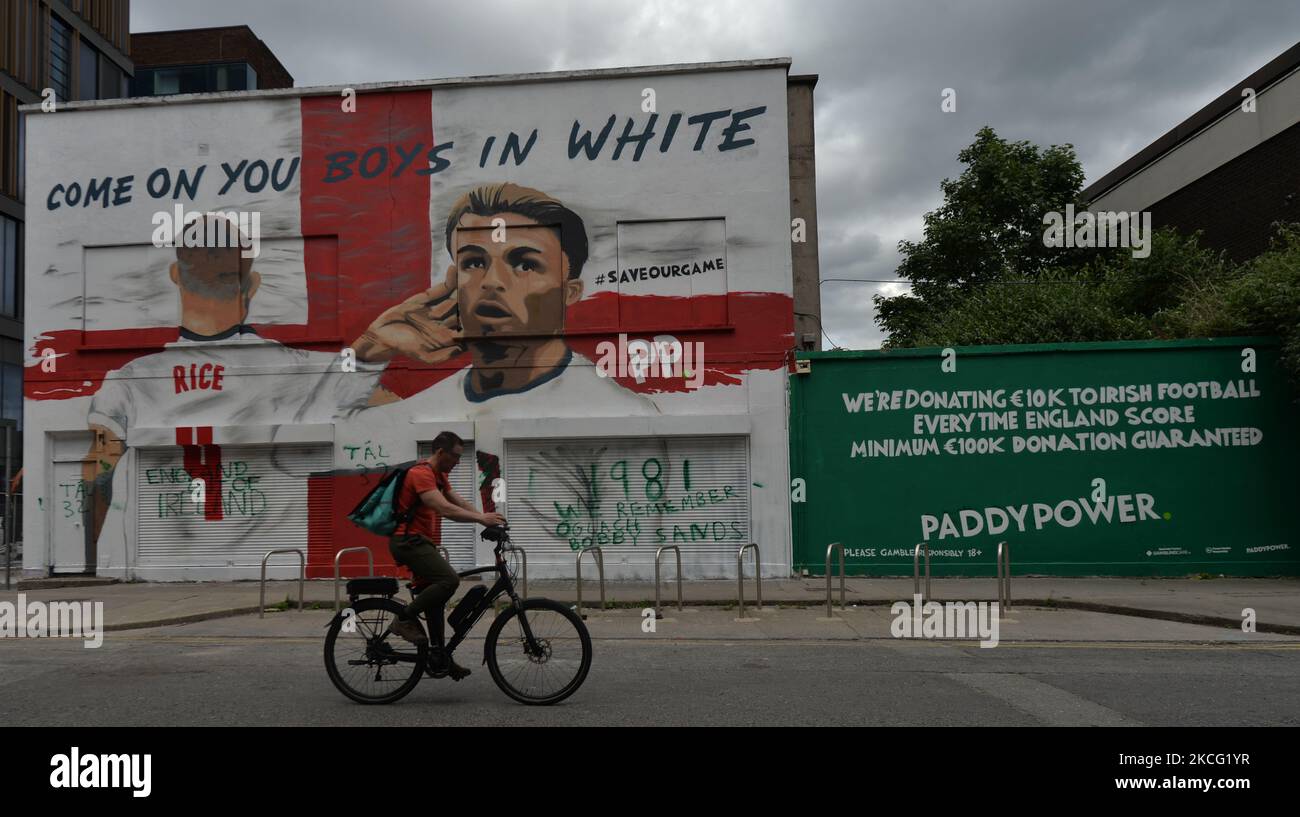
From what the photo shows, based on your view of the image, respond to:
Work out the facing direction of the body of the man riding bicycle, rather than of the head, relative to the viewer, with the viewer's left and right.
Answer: facing to the right of the viewer

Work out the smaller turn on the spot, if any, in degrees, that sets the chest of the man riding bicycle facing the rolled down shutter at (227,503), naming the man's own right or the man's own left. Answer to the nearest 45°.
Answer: approximately 90° to the man's own left

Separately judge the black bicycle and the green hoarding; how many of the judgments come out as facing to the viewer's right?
1

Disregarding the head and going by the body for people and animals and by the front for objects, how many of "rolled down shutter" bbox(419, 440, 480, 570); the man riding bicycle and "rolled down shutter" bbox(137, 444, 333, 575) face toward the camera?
2

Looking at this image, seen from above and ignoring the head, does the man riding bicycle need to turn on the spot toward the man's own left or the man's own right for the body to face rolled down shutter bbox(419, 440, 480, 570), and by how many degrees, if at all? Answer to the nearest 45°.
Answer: approximately 90° to the man's own left

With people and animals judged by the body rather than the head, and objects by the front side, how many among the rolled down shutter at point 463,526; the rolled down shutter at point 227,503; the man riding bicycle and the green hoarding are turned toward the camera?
3

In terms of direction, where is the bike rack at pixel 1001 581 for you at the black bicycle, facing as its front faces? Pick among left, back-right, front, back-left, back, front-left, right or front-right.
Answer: front-left

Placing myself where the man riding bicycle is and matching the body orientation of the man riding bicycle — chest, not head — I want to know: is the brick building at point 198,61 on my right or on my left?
on my left

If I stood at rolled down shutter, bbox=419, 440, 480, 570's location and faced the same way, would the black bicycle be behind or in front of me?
in front

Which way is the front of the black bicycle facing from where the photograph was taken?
facing to the right of the viewer

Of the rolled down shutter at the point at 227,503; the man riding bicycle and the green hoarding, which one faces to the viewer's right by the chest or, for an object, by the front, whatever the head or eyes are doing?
the man riding bicycle

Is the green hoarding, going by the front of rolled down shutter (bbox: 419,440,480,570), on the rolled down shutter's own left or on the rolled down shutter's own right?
on the rolled down shutter's own left
